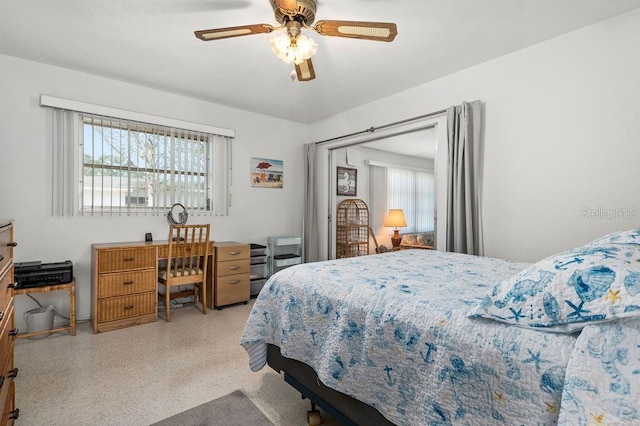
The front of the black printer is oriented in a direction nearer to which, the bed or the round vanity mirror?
the bed

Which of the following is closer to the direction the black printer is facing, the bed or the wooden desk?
the bed

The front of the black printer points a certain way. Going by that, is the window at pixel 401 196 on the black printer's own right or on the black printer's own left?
on the black printer's own left

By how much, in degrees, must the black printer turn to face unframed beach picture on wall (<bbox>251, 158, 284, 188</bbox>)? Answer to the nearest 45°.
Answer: approximately 90° to its left

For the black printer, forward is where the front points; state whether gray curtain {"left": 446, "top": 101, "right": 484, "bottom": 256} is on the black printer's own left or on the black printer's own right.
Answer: on the black printer's own left

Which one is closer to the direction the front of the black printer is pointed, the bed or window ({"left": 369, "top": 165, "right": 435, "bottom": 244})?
the bed

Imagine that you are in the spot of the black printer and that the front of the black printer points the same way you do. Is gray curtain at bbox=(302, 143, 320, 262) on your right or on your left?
on your left

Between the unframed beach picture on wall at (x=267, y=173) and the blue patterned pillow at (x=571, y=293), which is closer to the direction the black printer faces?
the blue patterned pillow

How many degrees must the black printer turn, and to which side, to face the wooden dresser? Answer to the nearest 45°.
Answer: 0° — it already faces it

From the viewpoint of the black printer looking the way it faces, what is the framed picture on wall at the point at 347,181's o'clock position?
The framed picture on wall is roughly at 9 o'clock from the black printer.

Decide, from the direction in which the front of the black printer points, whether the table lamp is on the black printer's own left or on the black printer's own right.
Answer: on the black printer's own left

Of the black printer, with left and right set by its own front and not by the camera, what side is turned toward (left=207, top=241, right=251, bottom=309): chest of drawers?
left

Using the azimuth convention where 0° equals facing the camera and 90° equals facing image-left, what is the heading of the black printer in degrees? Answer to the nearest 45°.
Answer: approximately 0°
